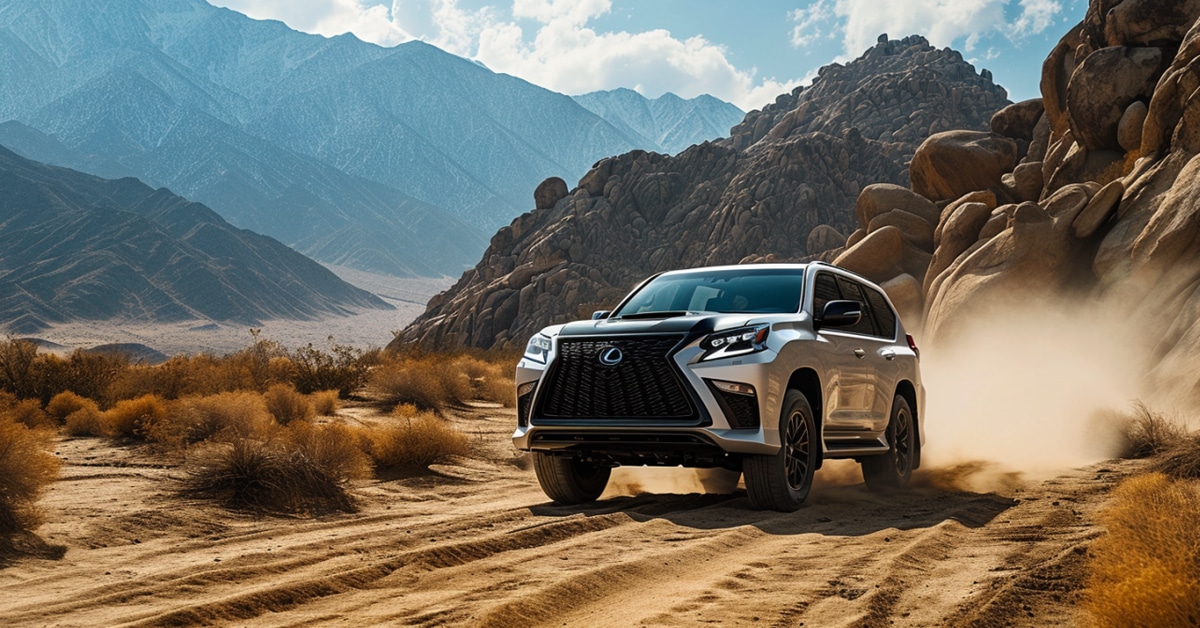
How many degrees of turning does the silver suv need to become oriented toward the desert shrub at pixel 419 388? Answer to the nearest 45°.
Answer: approximately 90° to its right

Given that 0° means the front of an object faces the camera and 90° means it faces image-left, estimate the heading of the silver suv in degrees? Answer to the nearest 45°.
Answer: approximately 45°

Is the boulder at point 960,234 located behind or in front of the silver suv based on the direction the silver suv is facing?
behind

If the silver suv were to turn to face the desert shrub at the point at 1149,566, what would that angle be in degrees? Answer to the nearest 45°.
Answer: approximately 90° to its left

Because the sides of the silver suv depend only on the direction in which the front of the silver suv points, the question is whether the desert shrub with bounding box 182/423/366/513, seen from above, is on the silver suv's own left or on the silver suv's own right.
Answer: on the silver suv's own right

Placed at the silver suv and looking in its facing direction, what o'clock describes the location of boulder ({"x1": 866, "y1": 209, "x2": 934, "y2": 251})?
The boulder is roughly at 5 o'clock from the silver suv.

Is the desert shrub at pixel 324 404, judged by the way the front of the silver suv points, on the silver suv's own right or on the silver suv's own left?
on the silver suv's own right

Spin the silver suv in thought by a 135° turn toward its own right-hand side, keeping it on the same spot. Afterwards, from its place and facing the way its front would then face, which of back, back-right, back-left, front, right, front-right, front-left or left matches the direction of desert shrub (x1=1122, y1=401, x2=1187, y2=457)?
front-right

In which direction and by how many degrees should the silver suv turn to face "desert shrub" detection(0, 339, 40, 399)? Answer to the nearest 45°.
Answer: approximately 90° to its right

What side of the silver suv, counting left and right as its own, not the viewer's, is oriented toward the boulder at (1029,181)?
back

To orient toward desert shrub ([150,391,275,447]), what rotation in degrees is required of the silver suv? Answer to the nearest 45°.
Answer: approximately 90° to its right

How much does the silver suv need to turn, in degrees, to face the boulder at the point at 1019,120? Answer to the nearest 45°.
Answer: approximately 135° to its right

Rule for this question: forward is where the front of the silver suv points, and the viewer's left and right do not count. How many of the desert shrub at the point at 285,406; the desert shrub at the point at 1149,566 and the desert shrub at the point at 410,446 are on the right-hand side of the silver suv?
2

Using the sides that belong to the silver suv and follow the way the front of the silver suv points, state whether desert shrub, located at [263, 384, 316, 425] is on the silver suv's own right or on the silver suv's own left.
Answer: on the silver suv's own right

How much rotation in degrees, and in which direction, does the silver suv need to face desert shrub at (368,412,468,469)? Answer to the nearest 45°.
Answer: approximately 90° to its right
